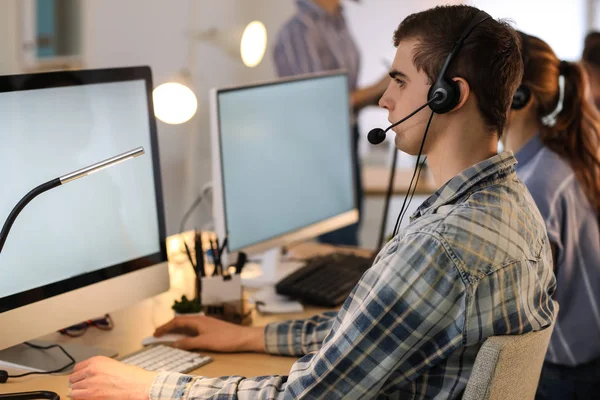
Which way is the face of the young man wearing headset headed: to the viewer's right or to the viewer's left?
to the viewer's left

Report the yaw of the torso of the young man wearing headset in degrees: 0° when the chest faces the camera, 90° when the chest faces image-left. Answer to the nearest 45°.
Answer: approximately 90°

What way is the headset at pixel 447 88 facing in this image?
to the viewer's left

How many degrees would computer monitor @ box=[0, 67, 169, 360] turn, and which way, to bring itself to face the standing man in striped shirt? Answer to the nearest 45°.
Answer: approximately 90° to its left

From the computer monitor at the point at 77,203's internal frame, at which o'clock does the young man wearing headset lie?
The young man wearing headset is roughly at 12 o'clock from the computer monitor.

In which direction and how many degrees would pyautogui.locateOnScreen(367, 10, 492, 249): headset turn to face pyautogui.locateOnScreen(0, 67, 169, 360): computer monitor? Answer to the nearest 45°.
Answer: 0° — it already faces it

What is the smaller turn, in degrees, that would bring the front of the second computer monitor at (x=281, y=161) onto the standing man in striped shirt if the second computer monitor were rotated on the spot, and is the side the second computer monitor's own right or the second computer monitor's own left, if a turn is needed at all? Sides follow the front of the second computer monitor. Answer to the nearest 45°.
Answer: approximately 135° to the second computer monitor's own left
